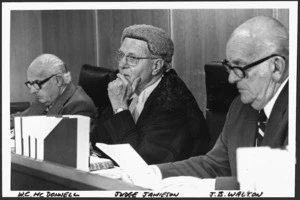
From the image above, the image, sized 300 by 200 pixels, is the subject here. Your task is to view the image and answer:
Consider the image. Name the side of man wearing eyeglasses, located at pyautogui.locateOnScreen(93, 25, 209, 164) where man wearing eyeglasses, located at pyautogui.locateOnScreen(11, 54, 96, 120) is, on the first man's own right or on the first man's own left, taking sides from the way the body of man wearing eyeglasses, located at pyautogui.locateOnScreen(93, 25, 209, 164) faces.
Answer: on the first man's own right

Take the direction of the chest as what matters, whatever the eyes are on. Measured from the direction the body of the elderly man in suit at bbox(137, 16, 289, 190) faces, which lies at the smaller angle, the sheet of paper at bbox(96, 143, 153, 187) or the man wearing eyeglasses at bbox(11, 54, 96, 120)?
the sheet of paper

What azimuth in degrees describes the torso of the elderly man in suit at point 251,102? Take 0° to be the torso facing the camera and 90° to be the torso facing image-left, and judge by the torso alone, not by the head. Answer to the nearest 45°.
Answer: approximately 45°

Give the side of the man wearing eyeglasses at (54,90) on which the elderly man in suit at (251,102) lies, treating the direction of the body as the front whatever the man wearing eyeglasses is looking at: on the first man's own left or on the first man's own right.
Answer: on the first man's own left

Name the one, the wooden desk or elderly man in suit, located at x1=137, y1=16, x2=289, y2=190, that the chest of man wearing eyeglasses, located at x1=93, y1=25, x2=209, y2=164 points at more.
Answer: the wooden desk

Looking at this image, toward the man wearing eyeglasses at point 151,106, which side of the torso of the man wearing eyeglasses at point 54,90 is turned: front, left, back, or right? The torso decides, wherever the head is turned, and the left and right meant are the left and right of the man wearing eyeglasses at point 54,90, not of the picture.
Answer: left
